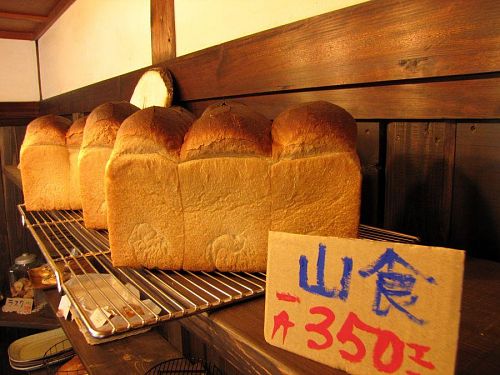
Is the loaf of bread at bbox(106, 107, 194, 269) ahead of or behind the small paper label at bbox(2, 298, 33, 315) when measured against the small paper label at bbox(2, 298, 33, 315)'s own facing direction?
ahead

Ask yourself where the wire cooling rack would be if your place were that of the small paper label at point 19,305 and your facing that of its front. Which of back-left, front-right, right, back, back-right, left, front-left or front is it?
front

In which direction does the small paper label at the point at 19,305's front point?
toward the camera

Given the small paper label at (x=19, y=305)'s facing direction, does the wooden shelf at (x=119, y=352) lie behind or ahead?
ahead

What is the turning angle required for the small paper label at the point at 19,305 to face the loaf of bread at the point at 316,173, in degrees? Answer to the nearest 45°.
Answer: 0° — it already faces it
